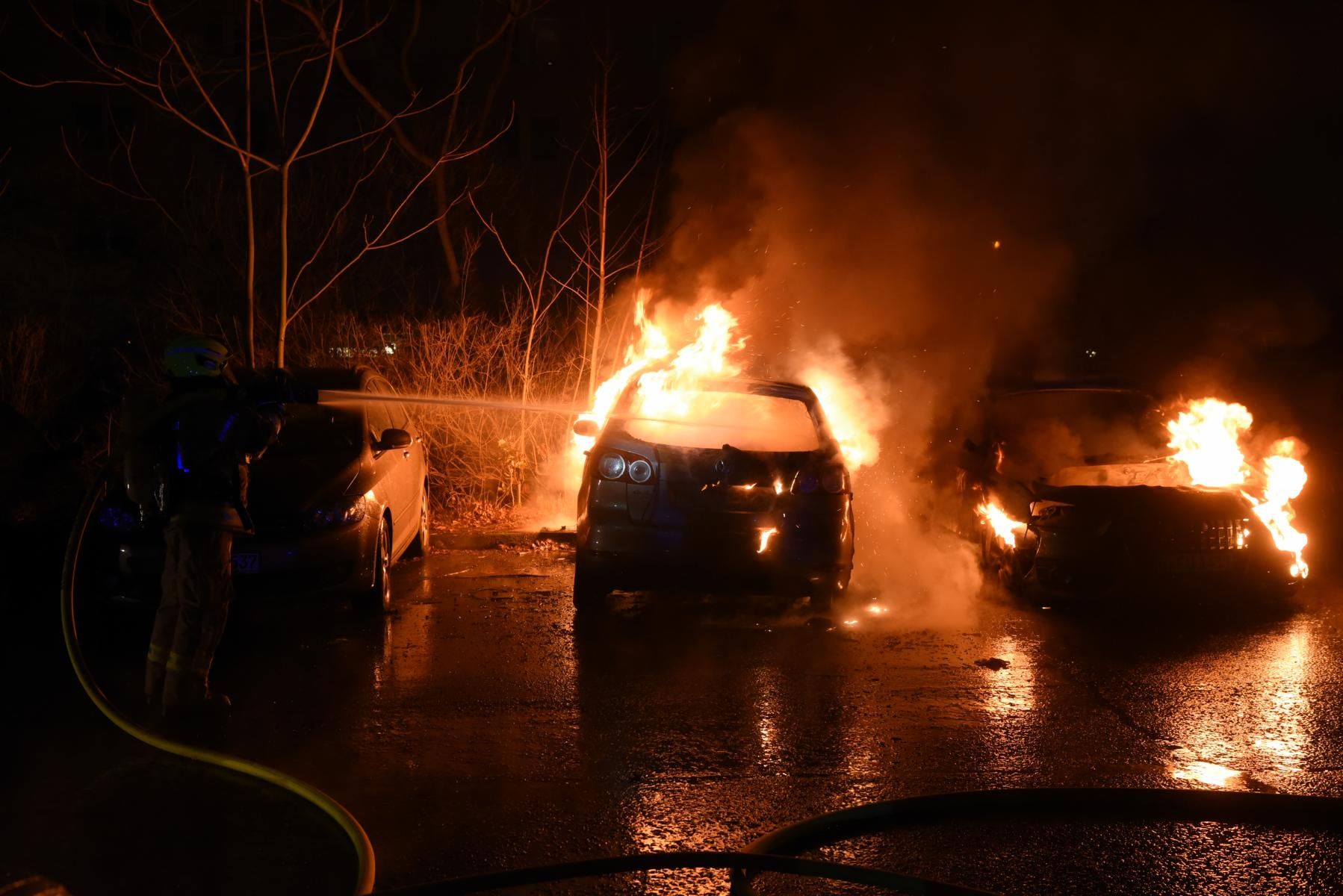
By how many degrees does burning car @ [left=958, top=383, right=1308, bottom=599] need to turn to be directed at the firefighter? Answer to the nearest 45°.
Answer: approximately 90° to its right

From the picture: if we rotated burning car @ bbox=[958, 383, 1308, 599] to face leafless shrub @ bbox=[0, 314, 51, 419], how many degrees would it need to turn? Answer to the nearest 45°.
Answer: approximately 135° to its right

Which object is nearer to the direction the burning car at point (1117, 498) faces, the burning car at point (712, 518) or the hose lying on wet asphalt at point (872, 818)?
the hose lying on wet asphalt

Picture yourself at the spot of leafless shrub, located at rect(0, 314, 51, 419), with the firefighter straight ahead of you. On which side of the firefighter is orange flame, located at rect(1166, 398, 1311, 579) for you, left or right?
left

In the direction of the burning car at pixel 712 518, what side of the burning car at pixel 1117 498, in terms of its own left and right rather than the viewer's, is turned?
right

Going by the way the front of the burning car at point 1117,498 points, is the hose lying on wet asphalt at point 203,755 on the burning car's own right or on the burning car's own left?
on the burning car's own right

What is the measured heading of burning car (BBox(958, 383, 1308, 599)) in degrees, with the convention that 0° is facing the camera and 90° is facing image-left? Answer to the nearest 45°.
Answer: approximately 315°
